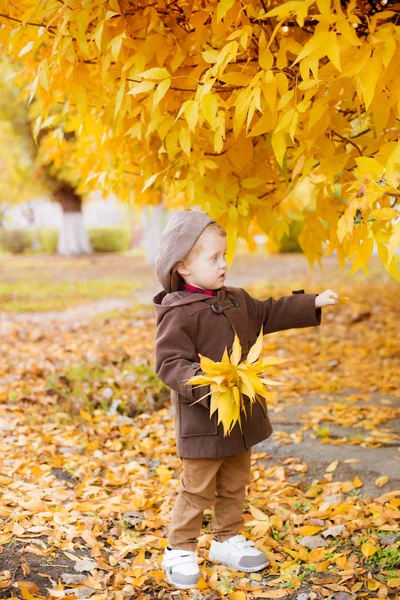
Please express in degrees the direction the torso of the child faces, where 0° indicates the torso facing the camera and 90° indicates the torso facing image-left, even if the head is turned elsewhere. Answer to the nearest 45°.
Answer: approximately 315°

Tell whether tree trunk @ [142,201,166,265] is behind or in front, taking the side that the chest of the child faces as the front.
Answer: behind
